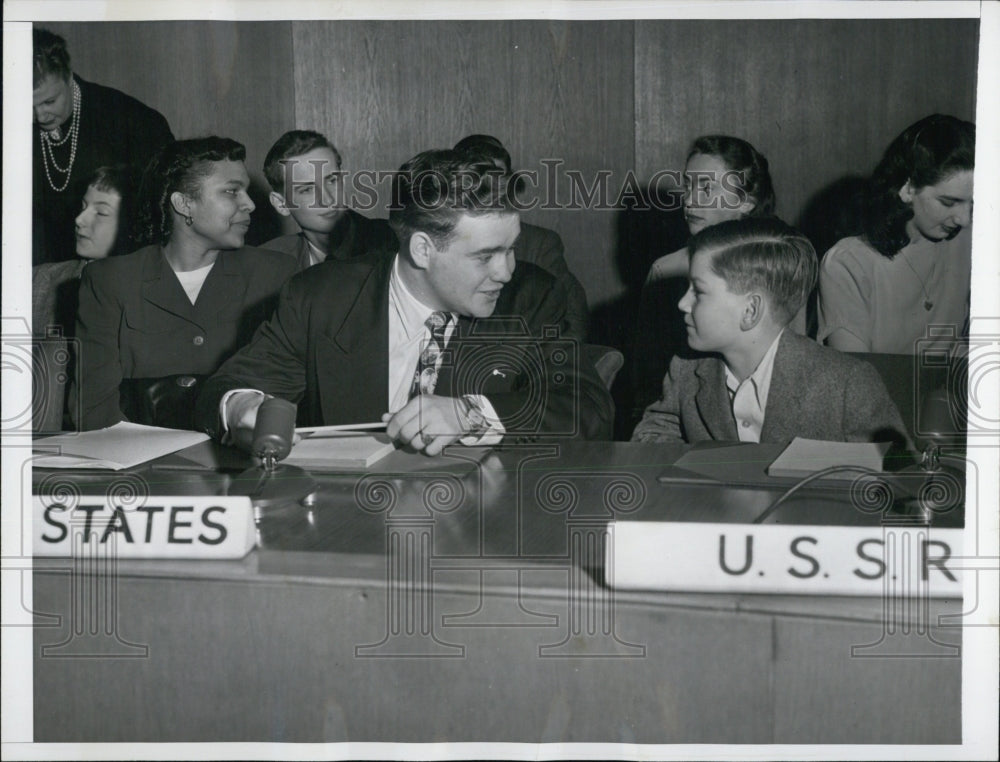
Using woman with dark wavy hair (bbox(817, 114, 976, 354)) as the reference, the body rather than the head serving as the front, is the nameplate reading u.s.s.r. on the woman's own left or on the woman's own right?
on the woman's own right

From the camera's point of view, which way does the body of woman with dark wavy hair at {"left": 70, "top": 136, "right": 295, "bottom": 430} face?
toward the camera

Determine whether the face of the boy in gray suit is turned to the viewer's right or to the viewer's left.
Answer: to the viewer's left

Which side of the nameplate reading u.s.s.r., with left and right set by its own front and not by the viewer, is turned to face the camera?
front

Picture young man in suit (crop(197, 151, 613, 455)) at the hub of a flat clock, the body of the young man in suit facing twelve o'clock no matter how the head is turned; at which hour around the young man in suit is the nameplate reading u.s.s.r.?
The nameplate reading u.s.s.r. is roughly at 11 o'clock from the young man in suit.

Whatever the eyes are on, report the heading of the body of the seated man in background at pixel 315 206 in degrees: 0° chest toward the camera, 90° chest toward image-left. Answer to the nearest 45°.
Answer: approximately 315°

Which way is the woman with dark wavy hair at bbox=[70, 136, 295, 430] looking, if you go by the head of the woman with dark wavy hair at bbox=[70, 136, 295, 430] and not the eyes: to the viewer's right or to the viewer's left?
to the viewer's right

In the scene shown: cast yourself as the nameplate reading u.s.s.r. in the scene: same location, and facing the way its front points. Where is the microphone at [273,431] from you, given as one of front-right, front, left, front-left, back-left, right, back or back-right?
right

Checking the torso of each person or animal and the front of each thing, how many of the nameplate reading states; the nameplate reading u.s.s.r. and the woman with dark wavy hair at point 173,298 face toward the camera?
3

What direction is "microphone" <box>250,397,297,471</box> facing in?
away from the camera

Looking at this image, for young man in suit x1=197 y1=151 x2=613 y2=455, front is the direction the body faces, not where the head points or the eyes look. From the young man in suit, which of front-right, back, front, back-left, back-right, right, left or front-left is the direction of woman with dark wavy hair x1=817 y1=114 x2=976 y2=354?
left

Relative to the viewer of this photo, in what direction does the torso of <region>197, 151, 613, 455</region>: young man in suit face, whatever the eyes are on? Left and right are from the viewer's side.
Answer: facing the viewer

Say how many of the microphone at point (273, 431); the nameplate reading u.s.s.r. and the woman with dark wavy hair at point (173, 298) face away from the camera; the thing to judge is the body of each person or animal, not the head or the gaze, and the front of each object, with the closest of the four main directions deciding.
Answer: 1
